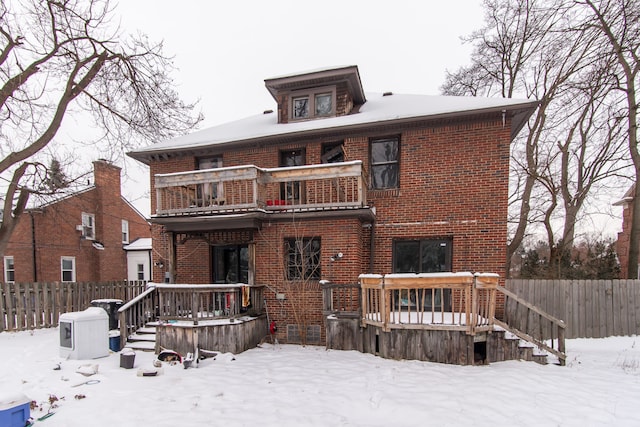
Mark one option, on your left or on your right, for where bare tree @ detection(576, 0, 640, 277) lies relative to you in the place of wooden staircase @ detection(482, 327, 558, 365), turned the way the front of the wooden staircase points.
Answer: on your left

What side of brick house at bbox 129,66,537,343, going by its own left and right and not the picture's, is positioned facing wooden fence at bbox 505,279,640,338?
right

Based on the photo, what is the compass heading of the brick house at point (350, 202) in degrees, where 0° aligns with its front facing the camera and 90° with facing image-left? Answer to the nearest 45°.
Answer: approximately 180°

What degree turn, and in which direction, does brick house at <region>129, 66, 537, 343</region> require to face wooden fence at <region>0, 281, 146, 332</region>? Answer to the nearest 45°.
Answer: approximately 90° to its left

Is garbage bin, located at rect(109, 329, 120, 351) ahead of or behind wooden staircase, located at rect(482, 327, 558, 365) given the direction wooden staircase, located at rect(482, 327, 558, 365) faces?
behind

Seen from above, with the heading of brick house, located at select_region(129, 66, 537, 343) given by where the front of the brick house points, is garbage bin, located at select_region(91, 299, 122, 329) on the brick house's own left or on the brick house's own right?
on the brick house's own left

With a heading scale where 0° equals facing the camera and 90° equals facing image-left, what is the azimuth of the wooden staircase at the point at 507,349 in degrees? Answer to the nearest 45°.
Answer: approximately 270°

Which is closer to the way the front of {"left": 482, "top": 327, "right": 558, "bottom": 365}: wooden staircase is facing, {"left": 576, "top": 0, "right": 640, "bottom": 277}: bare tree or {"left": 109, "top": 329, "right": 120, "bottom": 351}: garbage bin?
the bare tree
